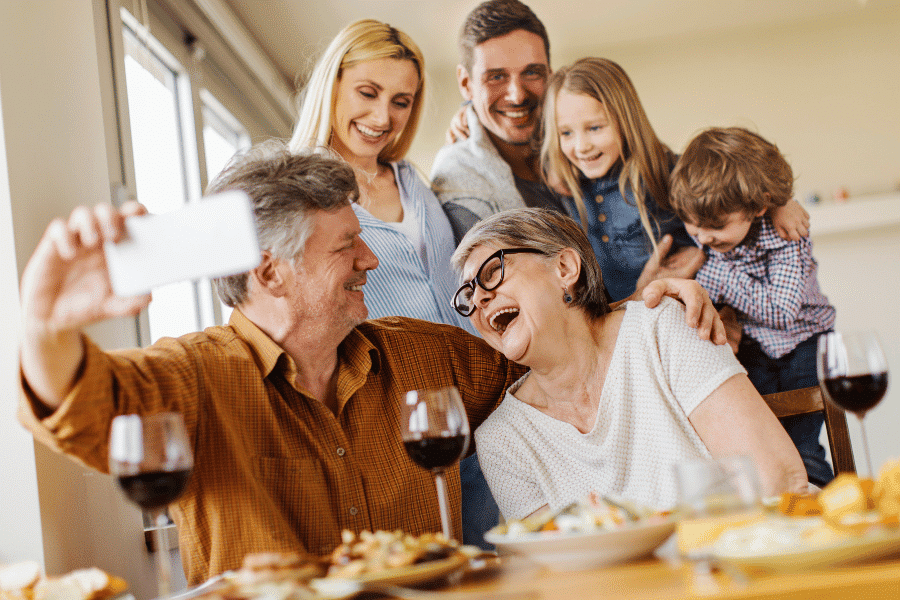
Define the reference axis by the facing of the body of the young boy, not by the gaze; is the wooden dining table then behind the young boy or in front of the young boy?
in front

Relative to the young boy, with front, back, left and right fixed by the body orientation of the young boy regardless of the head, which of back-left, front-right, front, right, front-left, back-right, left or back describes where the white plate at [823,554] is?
front-left

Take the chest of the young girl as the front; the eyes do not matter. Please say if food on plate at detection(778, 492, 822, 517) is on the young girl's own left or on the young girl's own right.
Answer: on the young girl's own left

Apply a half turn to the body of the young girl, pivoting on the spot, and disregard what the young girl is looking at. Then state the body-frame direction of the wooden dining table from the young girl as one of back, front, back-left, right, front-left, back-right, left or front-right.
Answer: back-right

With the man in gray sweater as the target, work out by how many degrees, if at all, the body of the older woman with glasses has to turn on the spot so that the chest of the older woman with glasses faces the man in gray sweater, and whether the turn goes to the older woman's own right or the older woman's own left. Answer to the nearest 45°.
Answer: approximately 135° to the older woman's own right

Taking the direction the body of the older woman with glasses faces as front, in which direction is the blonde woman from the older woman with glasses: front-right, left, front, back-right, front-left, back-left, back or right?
right

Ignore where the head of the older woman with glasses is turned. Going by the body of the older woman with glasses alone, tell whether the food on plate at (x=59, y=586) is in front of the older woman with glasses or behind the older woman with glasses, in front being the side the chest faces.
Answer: in front

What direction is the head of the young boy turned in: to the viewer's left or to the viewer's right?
to the viewer's left

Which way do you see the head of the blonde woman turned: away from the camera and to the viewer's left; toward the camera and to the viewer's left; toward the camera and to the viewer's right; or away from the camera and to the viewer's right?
toward the camera and to the viewer's right

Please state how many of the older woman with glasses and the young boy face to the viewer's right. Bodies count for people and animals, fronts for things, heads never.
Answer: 0

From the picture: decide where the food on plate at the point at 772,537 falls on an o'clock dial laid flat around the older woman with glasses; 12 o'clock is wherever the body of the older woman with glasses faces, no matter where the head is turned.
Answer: The food on plate is roughly at 10 o'clock from the older woman with glasses.
